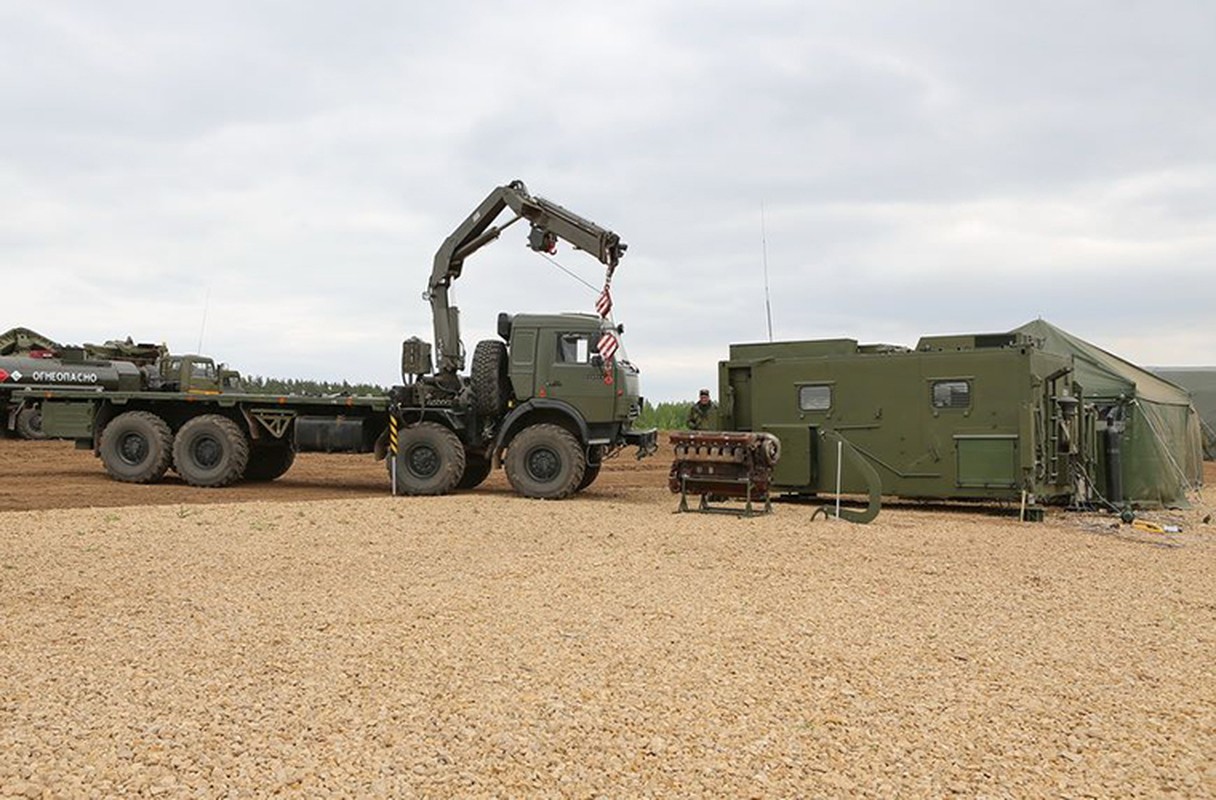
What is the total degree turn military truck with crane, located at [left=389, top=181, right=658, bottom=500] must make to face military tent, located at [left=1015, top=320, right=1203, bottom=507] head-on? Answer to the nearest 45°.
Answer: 0° — it already faces it

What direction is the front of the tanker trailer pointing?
to the viewer's right

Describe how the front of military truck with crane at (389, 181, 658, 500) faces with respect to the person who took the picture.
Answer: facing to the right of the viewer

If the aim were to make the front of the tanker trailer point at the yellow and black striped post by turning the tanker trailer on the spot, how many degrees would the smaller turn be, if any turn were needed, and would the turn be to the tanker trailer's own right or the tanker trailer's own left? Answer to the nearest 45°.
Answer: approximately 90° to the tanker trailer's own right

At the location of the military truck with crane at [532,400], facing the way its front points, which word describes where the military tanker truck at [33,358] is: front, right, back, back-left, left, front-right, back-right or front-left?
back-left

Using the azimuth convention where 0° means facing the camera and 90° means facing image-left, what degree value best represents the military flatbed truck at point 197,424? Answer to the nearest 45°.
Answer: approximately 270°
